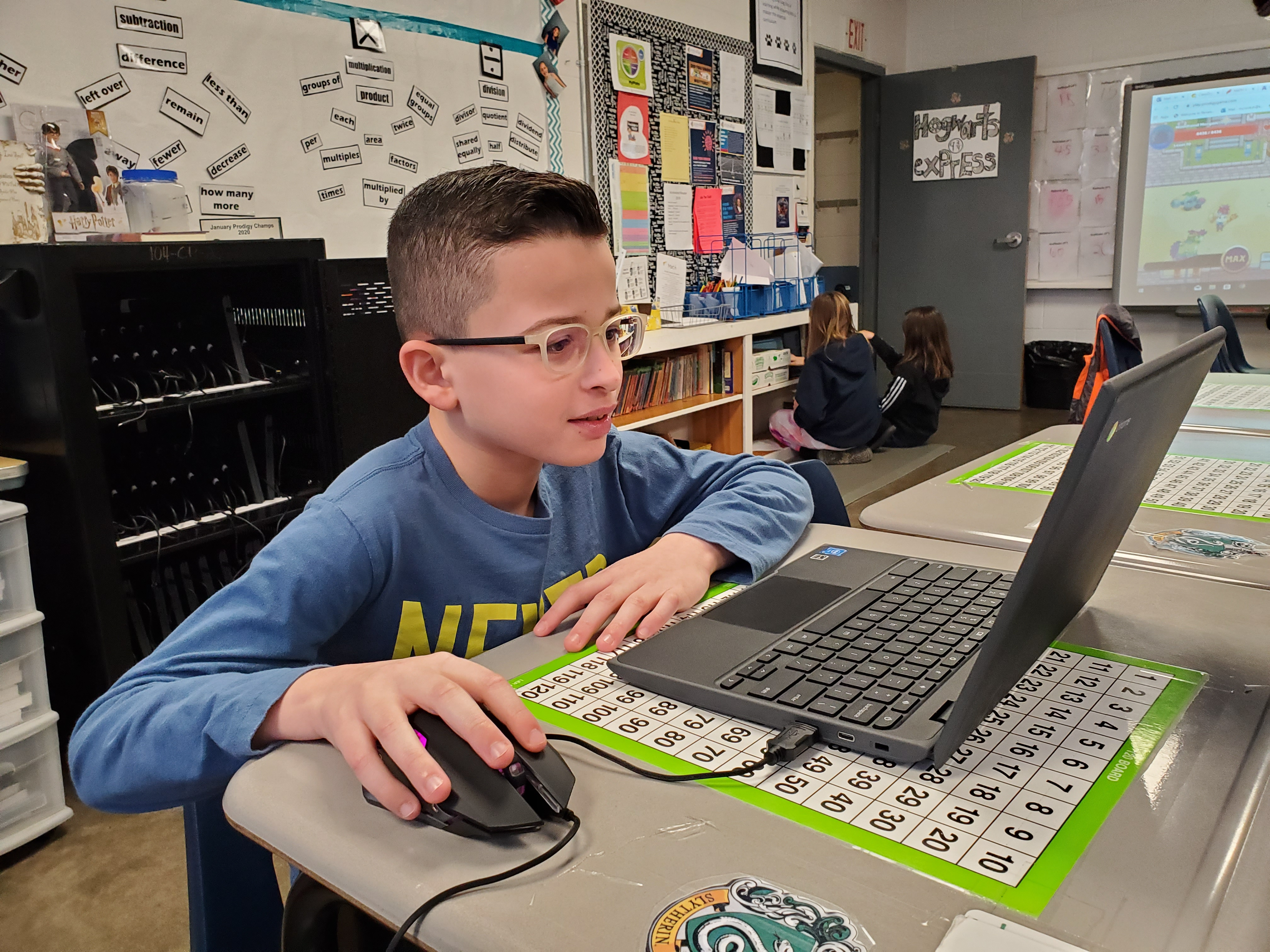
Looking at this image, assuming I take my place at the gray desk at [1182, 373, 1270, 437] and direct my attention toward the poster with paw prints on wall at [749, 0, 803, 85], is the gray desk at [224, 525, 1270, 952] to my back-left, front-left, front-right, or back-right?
back-left

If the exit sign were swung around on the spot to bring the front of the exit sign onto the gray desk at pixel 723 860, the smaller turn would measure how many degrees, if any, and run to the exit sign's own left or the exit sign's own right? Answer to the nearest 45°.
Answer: approximately 45° to the exit sign's own right

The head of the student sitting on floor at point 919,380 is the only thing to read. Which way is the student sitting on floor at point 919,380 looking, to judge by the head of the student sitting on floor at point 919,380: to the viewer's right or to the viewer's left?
to the viewer's left

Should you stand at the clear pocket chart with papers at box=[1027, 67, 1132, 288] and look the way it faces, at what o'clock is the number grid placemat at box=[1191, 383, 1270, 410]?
The number grid placemat is roughly at 12 o'clock from the clear pocket chart with papers.

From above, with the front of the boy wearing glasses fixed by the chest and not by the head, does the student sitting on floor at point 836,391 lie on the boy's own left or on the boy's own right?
on the boy's own left

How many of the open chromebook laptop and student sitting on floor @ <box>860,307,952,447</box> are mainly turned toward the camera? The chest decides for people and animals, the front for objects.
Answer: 0

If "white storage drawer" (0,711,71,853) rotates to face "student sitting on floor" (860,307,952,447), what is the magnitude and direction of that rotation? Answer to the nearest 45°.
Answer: approximately 45° to its left

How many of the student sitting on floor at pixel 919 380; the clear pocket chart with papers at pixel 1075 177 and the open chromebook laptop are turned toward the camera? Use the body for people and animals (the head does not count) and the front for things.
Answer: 1

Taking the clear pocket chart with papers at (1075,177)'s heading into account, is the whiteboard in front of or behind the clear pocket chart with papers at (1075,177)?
in front

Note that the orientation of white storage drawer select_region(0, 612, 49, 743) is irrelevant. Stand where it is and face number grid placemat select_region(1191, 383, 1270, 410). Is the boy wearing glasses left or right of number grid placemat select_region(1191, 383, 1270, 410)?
right

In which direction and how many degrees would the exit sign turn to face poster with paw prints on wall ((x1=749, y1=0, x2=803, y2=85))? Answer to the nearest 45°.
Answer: approximately 45° to its right

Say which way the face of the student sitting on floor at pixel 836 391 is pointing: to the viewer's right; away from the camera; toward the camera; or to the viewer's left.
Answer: away from the camera

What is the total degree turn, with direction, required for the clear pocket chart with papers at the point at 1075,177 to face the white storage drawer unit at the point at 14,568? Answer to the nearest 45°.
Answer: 0° — it already faces it

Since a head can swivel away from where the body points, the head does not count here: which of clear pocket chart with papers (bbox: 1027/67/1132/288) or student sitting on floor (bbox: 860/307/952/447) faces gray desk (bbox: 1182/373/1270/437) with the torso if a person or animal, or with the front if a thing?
the clear pocket chart with papers
